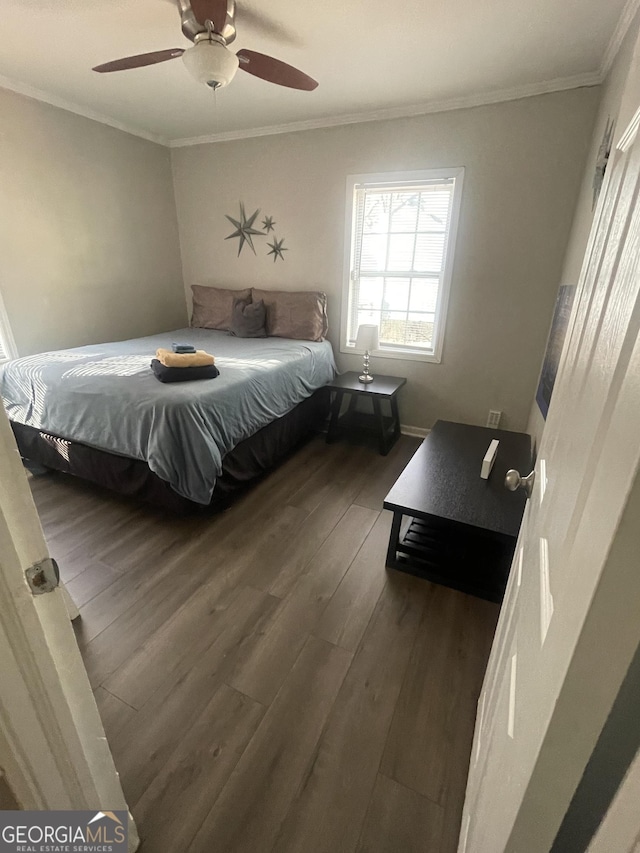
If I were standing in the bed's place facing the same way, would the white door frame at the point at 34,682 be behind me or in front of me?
in front

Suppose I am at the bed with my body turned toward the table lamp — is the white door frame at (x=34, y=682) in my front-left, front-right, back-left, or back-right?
back-right

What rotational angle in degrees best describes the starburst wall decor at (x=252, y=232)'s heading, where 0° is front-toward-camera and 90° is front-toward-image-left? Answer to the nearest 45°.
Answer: approximately 0°

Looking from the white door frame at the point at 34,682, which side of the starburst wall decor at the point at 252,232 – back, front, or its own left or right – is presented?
front

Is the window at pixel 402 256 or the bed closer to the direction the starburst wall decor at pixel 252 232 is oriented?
the bed

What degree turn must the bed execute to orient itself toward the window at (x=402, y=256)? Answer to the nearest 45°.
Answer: approximately 135° to its left

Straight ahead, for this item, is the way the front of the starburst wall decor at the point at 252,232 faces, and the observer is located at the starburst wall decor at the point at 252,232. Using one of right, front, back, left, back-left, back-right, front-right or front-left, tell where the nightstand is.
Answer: front-left

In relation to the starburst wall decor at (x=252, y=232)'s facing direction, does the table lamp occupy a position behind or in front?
in front

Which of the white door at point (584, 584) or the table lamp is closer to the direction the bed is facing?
the white door

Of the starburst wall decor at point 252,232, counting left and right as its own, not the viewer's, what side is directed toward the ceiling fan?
front

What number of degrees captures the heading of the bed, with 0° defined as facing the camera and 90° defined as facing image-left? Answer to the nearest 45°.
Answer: approximately 45°

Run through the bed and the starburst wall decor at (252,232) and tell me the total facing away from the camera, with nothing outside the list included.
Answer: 0
